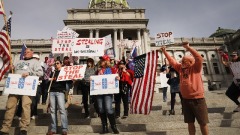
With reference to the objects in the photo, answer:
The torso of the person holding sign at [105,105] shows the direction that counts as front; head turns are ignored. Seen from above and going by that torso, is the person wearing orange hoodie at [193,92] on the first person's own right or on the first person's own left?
on the first person's own left

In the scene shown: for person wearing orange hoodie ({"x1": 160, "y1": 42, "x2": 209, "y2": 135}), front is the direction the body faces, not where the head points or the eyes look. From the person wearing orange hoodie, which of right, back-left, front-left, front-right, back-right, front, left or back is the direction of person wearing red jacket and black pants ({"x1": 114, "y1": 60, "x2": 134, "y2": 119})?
right

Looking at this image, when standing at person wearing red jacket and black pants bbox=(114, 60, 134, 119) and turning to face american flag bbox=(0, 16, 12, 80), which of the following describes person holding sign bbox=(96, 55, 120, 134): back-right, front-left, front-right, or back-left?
front-left

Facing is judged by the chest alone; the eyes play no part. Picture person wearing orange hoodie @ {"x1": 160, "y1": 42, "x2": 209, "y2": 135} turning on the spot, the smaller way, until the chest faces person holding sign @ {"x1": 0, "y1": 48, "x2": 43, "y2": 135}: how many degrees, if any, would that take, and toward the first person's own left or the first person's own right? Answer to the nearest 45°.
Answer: approximately 45° to the first person's own right

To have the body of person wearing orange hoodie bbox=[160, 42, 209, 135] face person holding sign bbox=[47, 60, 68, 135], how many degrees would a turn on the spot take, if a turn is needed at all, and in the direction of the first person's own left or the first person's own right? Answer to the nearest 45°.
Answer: approximately 45° to the first person's own right

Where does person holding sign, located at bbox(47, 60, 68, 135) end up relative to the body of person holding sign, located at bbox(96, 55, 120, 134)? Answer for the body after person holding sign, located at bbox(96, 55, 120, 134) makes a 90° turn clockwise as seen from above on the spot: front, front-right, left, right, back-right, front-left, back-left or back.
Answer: front

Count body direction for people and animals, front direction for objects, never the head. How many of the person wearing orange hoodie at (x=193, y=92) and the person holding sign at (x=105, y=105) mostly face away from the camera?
0

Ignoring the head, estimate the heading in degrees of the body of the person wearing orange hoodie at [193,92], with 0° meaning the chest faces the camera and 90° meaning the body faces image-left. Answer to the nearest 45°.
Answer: approximately 45°

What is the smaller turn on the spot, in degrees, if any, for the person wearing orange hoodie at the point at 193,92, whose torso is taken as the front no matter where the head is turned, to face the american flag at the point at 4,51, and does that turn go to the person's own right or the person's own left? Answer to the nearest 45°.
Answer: approximately 45° to the person's own right

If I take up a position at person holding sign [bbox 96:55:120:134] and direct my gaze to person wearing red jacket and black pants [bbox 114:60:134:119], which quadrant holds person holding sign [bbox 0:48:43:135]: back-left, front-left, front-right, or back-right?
back-left

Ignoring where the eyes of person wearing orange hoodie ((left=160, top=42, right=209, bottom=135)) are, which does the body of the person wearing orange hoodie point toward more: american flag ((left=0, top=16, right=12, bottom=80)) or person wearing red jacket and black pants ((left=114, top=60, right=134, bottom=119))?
the american flag

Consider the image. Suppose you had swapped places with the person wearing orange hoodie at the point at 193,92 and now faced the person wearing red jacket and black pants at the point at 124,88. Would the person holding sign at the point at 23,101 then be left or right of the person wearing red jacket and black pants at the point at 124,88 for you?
left

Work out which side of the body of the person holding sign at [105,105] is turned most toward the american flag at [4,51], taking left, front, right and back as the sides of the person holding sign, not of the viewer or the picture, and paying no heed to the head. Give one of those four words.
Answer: right

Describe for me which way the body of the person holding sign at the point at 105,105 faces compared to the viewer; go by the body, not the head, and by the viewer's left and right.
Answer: facing the viewer

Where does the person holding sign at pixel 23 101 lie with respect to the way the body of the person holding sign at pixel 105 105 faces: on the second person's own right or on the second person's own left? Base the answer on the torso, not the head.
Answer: on the second person's own right
